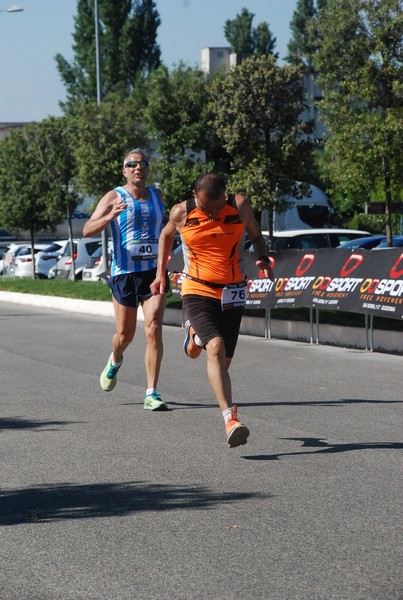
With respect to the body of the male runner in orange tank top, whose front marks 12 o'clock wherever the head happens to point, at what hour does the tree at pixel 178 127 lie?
The tree is roughly at 6 o'clock from the male runner in orange tank top.

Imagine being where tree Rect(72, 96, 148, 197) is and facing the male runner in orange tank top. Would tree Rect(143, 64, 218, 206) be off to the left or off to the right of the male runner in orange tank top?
left

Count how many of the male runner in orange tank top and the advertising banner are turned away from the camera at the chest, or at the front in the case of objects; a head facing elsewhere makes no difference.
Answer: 0

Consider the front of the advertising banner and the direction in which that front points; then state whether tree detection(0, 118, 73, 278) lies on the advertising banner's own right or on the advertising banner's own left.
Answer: on the advertising banner's own right

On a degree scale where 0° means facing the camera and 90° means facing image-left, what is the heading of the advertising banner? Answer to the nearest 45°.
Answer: approximately 45°

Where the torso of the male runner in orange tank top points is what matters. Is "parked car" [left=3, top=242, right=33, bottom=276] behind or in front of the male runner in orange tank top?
behind

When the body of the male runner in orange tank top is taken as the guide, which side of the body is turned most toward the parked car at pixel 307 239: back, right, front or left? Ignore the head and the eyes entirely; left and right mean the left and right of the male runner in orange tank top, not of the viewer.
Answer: back

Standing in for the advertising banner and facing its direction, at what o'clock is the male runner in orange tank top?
The male runner in orange tank top is roughly at 11 o'clock from the advertising banner.

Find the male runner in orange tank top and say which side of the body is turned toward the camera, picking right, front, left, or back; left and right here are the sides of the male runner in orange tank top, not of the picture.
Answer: front

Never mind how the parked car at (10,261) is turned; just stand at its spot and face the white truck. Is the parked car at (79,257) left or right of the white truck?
right

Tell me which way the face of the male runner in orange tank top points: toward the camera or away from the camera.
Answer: toward the camera
